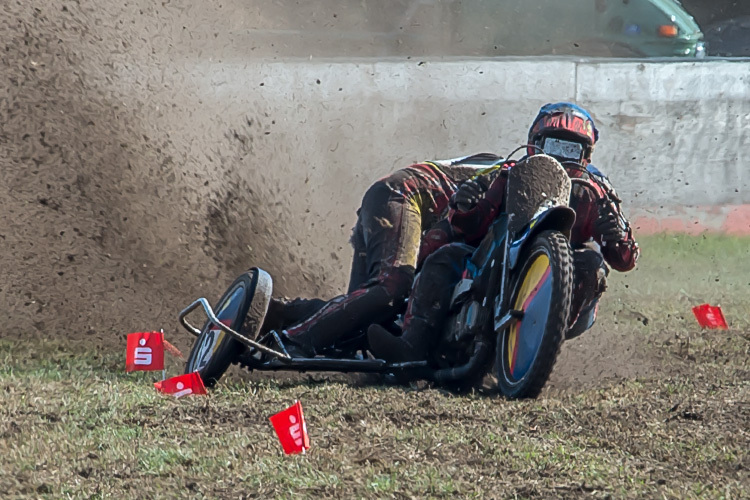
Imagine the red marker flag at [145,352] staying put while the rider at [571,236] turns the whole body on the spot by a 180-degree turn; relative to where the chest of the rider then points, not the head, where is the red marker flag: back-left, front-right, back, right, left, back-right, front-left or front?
left

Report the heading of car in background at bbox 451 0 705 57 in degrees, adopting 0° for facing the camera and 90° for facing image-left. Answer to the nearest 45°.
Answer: approximately 270°

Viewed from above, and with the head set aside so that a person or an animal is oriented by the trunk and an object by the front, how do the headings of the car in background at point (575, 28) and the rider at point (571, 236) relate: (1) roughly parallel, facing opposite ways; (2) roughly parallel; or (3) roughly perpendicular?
roughly perpendicular

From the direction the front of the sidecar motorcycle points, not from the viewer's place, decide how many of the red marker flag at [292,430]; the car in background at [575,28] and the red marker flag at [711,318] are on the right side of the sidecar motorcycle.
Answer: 1

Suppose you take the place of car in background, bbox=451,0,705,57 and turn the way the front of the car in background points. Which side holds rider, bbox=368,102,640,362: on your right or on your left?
on your right

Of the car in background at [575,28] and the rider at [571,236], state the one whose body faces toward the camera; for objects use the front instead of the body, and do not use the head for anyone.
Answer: the rider

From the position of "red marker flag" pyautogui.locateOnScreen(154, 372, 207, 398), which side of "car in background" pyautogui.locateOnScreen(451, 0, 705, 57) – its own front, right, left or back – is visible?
right

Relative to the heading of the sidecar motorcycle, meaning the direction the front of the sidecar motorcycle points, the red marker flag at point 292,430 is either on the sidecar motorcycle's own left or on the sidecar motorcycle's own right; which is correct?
on the sidecar motorcycle's own right

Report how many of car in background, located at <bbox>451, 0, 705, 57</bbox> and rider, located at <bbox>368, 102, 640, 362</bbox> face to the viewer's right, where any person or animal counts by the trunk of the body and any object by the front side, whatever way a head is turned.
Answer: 1

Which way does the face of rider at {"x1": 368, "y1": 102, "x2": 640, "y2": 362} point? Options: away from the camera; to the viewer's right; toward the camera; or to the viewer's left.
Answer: toward the camera

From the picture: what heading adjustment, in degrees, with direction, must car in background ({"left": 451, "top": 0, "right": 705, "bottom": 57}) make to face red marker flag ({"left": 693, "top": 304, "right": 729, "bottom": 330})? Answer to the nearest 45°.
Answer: approximately 90° to its right

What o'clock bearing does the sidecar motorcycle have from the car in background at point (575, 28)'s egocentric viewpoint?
The sidecar motorcycle is roughly at 3 o'clock from the car in background.

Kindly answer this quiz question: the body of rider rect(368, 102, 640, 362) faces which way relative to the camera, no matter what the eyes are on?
toward the camera

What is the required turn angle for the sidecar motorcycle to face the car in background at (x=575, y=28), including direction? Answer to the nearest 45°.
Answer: approximately 135° to its left

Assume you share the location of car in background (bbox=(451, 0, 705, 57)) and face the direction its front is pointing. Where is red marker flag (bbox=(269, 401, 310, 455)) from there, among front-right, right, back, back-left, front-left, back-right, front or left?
right
